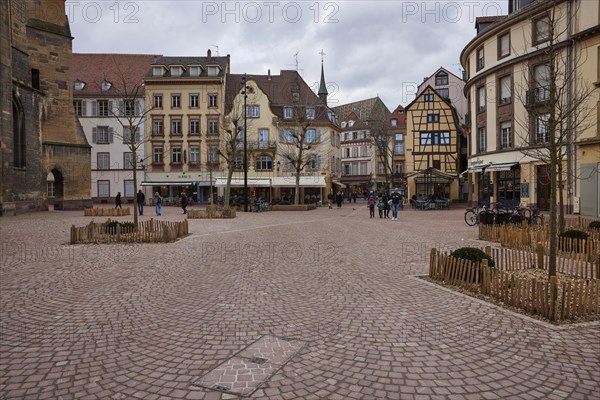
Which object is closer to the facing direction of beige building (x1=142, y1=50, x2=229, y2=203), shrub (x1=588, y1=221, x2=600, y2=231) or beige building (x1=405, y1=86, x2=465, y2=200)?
the shrub

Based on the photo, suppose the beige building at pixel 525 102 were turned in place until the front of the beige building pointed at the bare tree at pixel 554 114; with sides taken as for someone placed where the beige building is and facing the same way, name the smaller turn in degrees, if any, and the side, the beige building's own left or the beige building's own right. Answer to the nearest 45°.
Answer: approximately 45° to the beige building's own left

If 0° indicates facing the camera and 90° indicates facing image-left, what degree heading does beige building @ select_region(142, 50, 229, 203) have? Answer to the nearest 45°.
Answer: approximately 0°

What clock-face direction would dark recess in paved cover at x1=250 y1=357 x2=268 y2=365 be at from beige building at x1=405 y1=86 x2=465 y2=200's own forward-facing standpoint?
The dark recess in paved cover is roughly at 12 o'clock from the beige building.

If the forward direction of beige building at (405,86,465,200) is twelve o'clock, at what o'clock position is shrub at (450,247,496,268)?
The shrub is roughly at 12 o'clock from the beige building.

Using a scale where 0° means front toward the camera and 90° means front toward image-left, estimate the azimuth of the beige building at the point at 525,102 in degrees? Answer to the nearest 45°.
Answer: approximately 45°

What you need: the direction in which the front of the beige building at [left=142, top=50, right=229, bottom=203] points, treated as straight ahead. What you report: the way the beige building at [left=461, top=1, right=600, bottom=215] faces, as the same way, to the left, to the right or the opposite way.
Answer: to the right

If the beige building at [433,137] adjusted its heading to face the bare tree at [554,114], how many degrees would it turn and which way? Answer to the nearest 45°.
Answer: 0° — it already faces it

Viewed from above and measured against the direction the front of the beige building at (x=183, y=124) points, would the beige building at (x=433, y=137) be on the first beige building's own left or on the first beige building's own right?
on the first beige building's own left

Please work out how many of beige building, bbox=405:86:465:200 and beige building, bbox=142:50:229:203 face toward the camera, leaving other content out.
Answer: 2
